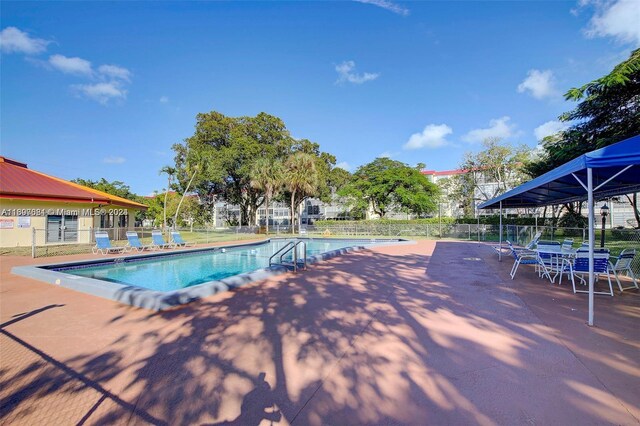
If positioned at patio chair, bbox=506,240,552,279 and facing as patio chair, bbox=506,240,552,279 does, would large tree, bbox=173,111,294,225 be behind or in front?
behind

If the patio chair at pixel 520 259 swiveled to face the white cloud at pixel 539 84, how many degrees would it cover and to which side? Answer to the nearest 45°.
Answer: approximately 90° to its left

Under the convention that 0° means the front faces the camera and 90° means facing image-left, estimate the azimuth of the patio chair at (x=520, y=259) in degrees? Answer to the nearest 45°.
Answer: approximately 270°

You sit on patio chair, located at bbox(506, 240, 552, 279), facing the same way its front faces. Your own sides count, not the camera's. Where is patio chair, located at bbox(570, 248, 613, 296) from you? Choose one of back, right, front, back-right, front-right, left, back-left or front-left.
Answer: front-right

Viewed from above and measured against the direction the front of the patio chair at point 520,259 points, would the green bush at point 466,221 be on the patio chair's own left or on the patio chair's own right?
on the patio chair's own left

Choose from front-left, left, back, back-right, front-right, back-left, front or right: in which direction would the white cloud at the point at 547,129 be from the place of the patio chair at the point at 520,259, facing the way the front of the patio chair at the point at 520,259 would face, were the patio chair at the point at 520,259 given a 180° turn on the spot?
right
